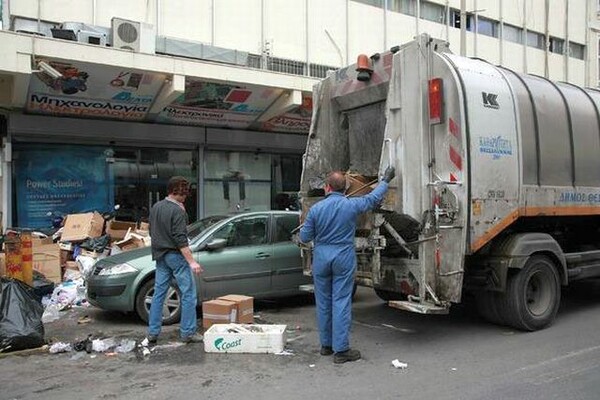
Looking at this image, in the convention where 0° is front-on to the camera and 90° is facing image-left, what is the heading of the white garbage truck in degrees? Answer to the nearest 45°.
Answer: approximately 225°

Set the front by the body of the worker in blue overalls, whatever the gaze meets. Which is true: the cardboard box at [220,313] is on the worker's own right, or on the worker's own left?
on the worker's own left

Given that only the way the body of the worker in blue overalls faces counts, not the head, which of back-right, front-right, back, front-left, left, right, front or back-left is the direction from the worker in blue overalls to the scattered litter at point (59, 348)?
left

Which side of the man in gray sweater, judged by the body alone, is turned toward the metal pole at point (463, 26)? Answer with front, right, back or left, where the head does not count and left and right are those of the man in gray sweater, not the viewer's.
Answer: front

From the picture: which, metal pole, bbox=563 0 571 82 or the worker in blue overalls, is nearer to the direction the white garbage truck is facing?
the metal pole

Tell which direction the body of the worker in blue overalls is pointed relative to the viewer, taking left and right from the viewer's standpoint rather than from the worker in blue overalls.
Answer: facing away from the viewer

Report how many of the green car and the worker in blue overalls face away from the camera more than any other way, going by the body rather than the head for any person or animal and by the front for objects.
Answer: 1

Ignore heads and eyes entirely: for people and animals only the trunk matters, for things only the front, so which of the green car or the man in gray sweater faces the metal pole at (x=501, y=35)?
the man in gray sweater

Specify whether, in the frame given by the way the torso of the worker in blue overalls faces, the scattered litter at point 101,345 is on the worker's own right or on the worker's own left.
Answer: on the worker's own left

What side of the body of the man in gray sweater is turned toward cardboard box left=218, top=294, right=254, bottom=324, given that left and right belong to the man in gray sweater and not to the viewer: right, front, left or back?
front

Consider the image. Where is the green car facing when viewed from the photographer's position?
facing the viewer and to the left of the viewer

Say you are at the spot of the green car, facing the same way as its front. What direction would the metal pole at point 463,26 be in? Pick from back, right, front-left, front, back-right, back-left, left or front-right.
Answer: back

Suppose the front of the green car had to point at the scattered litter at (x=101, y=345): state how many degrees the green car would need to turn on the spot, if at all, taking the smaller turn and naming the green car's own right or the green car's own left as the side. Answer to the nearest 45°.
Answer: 0° — it already faces it

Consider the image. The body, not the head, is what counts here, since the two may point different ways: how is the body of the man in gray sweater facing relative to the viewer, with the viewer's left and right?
facing away from the viewer and to the right of the viewer
